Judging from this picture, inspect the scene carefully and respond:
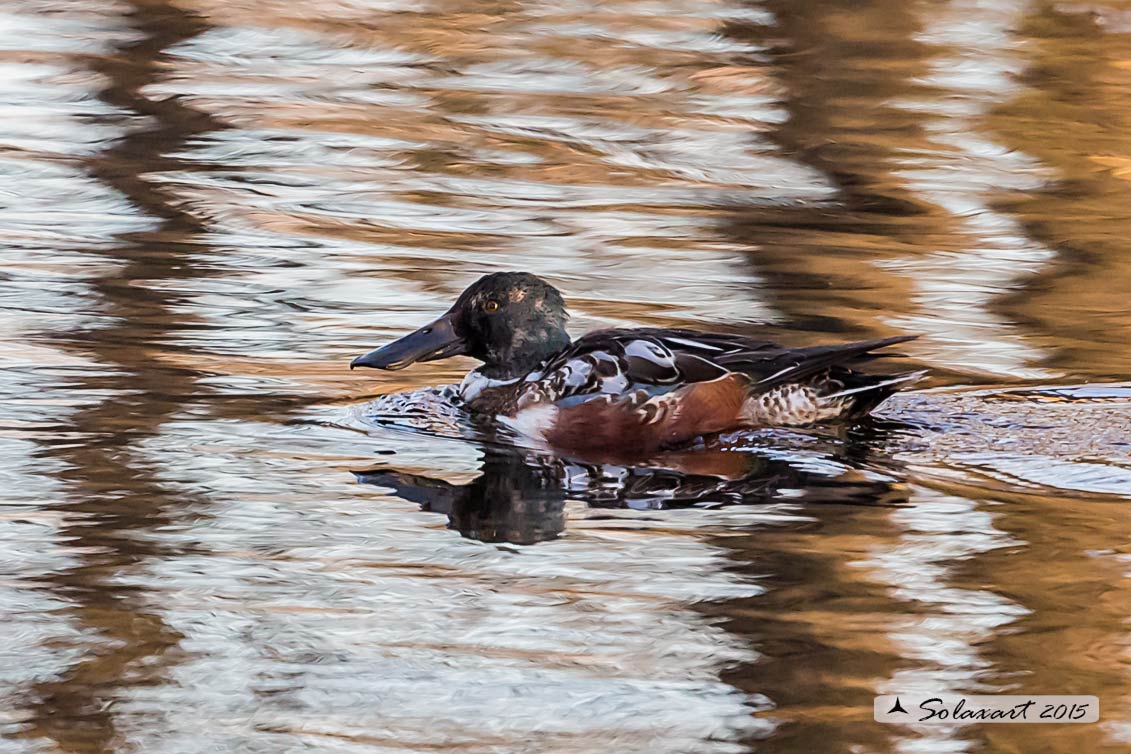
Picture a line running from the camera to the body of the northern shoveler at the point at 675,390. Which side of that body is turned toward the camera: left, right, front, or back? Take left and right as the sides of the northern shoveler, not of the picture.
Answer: left
